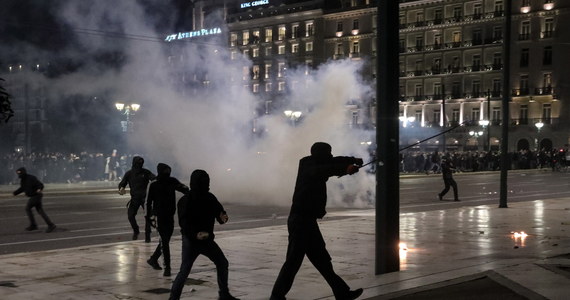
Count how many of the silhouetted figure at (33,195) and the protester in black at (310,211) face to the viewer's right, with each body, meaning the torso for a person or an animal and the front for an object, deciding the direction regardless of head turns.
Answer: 1

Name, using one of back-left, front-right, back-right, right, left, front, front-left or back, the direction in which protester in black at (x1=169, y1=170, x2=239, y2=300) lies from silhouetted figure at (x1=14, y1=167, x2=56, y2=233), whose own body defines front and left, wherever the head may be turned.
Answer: left

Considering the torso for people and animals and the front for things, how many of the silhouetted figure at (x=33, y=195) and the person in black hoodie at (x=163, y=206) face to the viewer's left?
1

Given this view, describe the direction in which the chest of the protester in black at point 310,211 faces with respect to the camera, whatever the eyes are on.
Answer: to the viewer's right

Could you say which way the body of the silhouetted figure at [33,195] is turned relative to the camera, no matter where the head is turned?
to the viewer's left
